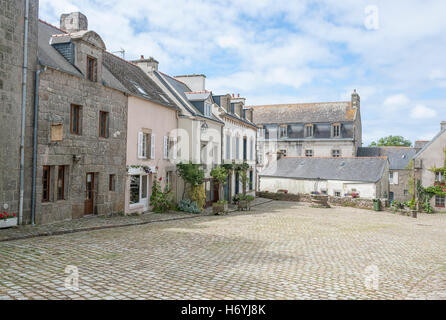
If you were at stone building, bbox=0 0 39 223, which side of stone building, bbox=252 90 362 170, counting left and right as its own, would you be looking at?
front

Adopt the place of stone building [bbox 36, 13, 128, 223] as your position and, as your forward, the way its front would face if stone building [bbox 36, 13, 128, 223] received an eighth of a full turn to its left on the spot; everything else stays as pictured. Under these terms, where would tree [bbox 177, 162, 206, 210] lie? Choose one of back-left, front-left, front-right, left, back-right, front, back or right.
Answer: front-left

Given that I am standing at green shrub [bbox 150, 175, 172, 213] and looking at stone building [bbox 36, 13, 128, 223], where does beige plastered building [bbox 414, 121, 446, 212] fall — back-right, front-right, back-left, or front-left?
back-left

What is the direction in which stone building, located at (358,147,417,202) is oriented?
toward the camera

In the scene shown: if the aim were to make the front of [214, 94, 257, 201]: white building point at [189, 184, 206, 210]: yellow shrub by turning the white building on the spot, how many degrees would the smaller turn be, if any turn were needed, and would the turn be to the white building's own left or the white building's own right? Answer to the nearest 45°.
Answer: approximately 45° to the white building's own right

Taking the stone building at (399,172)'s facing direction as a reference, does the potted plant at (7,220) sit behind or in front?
in front

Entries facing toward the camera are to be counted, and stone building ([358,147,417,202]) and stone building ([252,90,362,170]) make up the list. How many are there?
2

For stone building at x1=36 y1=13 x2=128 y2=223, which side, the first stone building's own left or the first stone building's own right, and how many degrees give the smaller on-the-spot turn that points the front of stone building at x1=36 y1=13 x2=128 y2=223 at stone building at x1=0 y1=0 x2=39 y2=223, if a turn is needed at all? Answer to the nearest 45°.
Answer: approximately 90° to the first stone building's own right

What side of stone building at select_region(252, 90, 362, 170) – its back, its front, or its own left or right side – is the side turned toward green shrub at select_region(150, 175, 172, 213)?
front

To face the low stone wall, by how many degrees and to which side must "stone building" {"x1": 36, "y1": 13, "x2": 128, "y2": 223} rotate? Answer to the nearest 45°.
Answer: approximately 90° to its left

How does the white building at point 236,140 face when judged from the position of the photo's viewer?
facing the viewer and to the right of the viewer

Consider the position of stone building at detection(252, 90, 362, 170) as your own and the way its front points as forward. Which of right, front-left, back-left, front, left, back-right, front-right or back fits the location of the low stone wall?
front

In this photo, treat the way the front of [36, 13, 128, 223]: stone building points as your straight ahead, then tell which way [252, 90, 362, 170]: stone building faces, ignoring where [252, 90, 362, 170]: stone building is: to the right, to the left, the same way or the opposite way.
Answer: to the right

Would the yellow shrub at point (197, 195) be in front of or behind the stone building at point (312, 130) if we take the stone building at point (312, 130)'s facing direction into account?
in front
